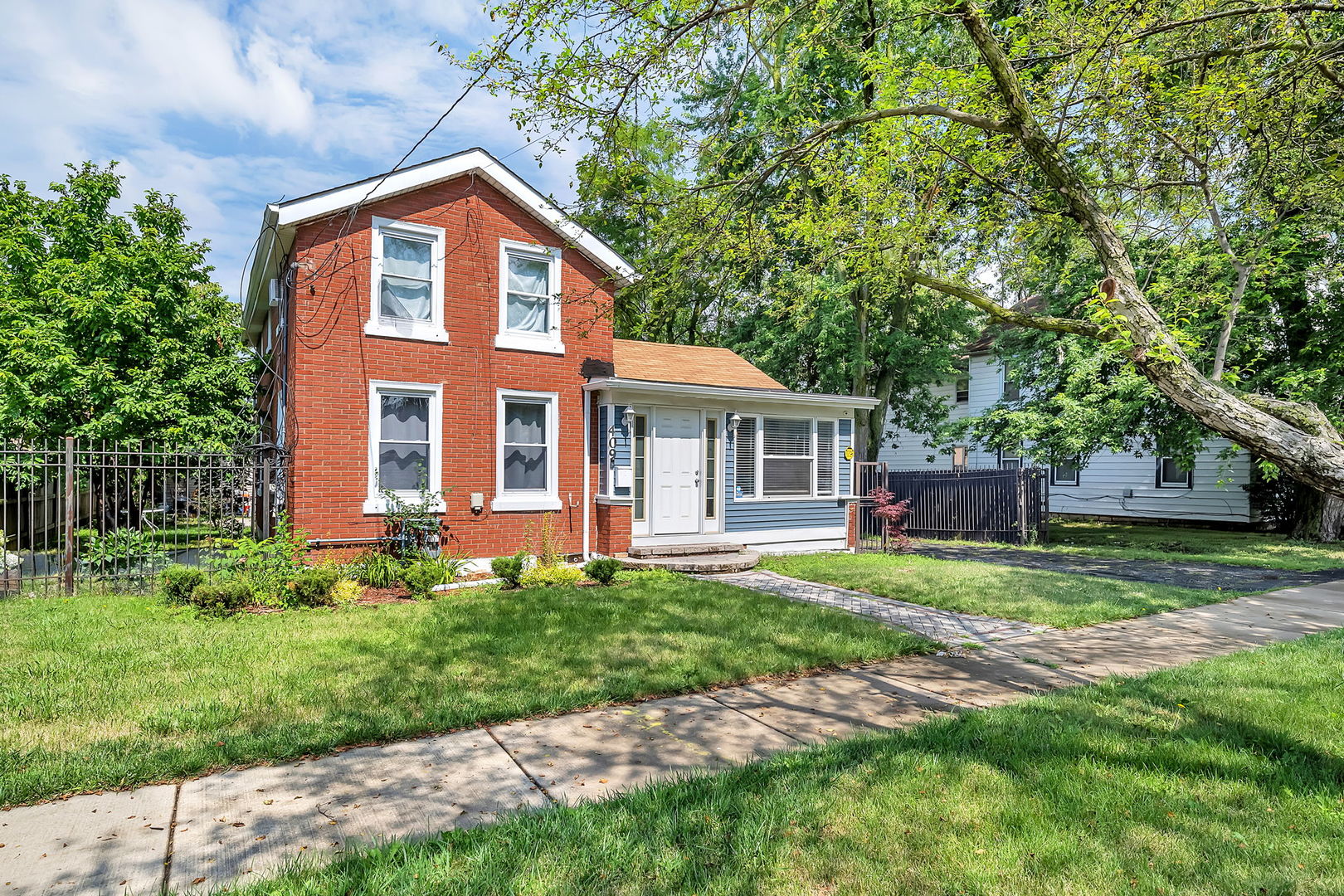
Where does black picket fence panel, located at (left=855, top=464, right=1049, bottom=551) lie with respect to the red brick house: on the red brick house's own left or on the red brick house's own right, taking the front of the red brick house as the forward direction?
on the red brick house's own left

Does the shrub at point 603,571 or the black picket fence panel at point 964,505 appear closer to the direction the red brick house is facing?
the shrub

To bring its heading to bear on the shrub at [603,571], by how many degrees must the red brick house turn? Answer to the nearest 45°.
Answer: approximately 45° to its left

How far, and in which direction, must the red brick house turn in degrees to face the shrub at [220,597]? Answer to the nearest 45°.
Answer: approximately 45° to its right

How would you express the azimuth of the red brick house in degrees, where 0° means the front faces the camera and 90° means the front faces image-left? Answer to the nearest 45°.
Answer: approximately 0°

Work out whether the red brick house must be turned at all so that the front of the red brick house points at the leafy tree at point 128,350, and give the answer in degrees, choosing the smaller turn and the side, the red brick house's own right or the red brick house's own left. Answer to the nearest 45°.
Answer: approximately 135° to the red brick house's own right

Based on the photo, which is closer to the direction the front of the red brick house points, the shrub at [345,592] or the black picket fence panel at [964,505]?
the shrub

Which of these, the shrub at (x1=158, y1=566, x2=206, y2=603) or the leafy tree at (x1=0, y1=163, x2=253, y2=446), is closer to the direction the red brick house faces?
the shrub
